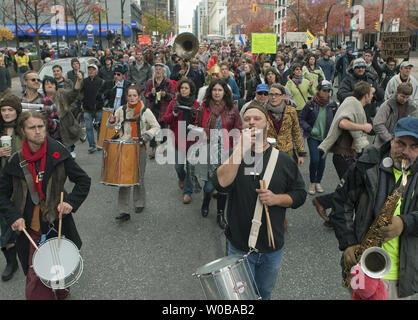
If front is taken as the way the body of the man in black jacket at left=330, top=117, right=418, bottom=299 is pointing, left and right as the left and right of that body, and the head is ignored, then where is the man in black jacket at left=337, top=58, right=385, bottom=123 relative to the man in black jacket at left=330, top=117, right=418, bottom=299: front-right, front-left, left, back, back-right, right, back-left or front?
back

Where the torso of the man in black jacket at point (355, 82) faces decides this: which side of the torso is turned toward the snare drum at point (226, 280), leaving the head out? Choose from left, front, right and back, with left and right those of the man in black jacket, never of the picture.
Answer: front

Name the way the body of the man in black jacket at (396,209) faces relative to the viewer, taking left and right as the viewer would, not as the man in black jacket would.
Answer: facing the viewer

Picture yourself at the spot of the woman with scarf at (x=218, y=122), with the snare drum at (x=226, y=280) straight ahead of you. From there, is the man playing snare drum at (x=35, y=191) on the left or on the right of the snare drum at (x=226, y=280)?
right

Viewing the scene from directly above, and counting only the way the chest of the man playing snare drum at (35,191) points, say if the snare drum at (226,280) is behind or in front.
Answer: in front

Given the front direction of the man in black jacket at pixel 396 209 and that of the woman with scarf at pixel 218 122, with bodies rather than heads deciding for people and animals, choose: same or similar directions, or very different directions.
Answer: same or similar directions

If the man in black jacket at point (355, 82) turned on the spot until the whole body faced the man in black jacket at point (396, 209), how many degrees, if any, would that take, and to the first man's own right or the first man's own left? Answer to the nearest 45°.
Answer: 0° — they already face them

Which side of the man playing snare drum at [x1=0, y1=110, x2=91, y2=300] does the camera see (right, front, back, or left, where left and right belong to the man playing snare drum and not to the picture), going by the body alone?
front

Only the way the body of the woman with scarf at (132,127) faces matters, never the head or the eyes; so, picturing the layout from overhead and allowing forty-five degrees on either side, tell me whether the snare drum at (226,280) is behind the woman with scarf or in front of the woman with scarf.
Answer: in front

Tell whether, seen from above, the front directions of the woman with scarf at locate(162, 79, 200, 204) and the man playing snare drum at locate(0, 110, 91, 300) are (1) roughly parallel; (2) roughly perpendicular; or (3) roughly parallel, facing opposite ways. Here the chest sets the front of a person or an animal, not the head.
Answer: roughly parallel

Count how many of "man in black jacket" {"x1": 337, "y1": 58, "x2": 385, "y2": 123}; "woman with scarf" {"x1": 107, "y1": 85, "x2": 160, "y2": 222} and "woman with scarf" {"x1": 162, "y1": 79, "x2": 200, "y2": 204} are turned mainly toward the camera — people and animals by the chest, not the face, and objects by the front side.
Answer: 3

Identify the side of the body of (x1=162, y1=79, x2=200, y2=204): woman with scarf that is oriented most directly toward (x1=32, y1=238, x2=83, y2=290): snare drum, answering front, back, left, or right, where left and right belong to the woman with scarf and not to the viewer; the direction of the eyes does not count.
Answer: front

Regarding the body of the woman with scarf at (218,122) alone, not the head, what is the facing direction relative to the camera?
toward the camera
